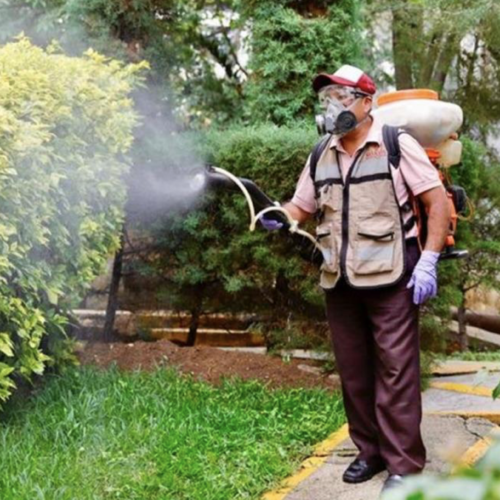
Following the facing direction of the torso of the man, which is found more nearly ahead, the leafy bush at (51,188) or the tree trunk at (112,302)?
the leafy bush

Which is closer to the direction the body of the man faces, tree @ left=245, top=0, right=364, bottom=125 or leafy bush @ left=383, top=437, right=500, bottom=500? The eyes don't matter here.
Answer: the leafy bush

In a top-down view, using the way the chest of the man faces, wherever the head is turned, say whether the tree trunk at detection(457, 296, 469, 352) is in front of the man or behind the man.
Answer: behind

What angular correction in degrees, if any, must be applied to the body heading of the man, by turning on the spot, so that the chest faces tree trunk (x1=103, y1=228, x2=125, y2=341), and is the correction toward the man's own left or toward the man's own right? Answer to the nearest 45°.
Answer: approximately 90° to the man's own right

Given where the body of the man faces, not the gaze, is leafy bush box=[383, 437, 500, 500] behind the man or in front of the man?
in front

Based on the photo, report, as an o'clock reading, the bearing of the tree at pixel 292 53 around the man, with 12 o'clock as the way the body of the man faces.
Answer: The tree is roughly at 4 o'clock from the man.

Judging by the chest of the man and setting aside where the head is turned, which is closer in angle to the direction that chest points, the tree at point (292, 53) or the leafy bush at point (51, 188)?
the leafy bush

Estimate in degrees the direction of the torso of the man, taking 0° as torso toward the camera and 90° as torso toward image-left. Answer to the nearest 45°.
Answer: approximately 45°

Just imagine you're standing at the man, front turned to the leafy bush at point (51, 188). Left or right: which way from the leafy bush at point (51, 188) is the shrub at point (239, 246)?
right
